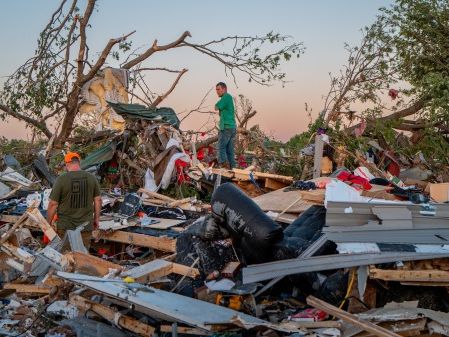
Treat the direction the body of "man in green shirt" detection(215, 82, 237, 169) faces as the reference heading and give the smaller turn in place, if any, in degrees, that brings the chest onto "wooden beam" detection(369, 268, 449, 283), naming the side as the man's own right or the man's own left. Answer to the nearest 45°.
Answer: approximately 90° to the man's own left

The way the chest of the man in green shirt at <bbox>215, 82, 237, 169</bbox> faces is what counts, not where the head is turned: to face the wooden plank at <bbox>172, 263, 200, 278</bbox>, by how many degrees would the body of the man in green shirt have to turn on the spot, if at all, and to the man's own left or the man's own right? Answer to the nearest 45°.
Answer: approximately 90° to the man's own left

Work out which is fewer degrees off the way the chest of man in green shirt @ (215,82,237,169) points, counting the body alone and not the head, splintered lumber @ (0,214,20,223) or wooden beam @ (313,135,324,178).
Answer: the splintered lumber

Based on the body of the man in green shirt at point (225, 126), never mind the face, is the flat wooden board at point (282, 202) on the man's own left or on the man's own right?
on the man's own left

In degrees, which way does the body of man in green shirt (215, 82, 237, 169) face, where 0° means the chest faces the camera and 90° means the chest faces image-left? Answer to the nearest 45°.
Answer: approximately 90°

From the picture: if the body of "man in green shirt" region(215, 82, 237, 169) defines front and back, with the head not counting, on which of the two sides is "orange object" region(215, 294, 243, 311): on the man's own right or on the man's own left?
on the man's own left

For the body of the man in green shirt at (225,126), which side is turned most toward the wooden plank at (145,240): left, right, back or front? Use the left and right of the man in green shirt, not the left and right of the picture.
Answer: left

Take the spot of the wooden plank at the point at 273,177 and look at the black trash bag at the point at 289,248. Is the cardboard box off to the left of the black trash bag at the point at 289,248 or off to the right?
left

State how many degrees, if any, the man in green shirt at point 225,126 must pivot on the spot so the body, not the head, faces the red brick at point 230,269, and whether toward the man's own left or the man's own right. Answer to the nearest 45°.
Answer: approximately 90° to the man's own left

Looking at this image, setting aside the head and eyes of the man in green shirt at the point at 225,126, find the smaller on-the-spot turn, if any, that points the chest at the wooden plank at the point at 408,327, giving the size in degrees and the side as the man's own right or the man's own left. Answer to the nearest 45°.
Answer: approximately 90° to the man's own left

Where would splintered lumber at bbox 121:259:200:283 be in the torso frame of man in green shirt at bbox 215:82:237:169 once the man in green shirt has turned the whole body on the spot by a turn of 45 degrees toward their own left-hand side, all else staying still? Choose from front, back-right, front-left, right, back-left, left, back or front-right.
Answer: front-left

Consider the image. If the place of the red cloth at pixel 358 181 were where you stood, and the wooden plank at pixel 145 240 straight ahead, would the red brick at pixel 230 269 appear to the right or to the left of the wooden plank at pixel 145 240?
left

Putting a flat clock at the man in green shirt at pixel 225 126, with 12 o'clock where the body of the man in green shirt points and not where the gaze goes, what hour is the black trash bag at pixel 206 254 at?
The black trash bag is roughly at 9 o'clock from the man in green shirt.
